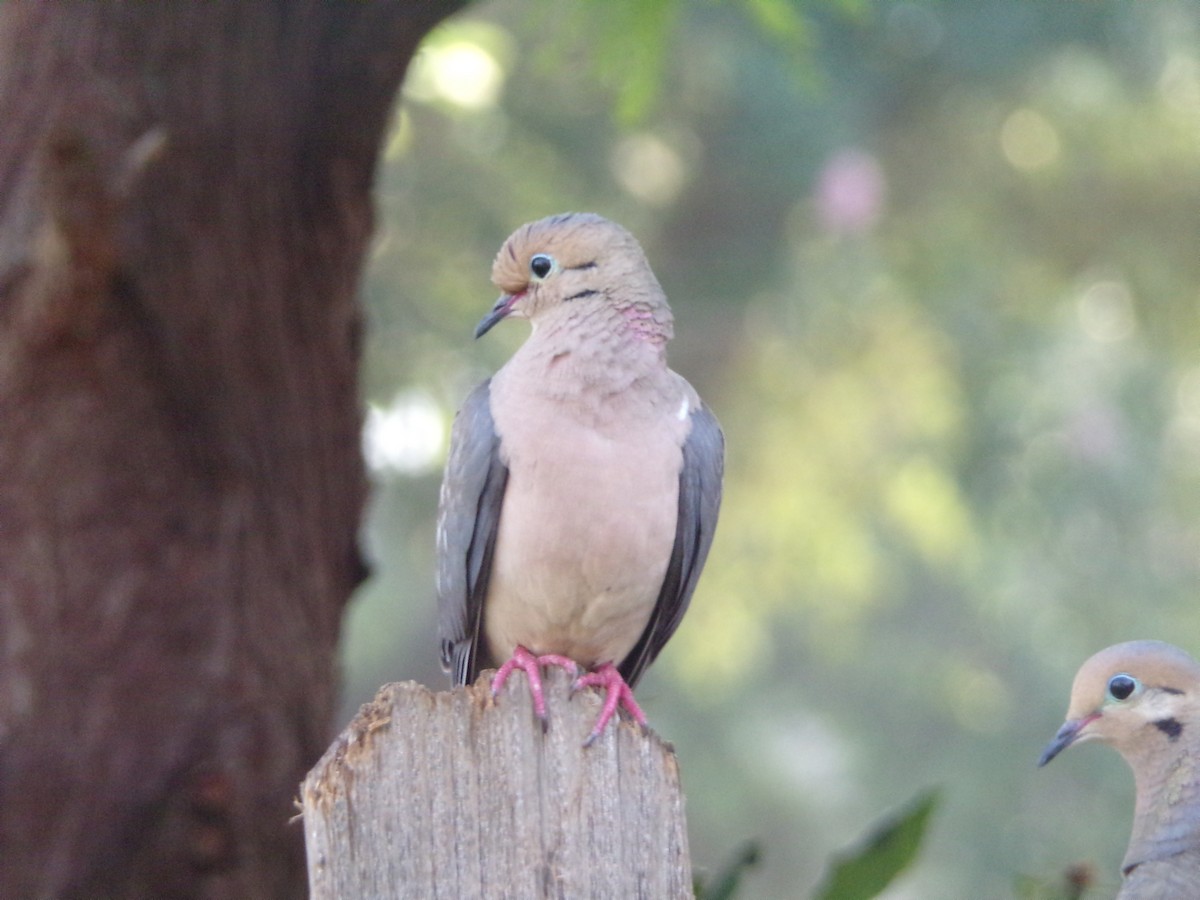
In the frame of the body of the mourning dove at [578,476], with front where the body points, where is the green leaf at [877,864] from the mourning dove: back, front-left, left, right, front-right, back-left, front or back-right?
back-left

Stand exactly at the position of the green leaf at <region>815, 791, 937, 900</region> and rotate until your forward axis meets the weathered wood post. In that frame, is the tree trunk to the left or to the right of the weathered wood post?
right

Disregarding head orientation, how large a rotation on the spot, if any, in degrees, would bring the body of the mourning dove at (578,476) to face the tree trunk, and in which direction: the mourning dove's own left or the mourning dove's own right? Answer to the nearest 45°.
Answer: approximately 90° to the mourning dove's own right

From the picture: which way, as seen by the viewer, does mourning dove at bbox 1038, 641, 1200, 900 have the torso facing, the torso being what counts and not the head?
to the viewer's left

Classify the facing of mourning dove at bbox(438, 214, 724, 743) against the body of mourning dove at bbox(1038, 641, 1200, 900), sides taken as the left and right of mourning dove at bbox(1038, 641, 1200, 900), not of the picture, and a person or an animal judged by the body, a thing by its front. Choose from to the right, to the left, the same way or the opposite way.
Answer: to the left

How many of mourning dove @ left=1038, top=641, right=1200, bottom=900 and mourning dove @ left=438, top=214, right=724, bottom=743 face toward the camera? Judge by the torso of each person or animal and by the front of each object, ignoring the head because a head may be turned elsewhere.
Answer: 1

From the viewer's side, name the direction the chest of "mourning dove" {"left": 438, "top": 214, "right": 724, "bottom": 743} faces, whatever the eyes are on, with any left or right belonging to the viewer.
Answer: facing the viewer

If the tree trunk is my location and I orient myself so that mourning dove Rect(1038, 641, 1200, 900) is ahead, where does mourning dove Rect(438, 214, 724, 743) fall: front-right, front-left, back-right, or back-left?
front-right

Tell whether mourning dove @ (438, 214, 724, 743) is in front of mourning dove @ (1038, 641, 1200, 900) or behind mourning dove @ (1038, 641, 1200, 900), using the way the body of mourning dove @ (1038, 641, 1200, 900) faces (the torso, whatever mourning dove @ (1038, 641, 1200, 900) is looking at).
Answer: in front

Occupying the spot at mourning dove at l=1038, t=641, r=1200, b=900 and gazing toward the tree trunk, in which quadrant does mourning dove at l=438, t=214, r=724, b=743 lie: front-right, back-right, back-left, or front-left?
front-left
